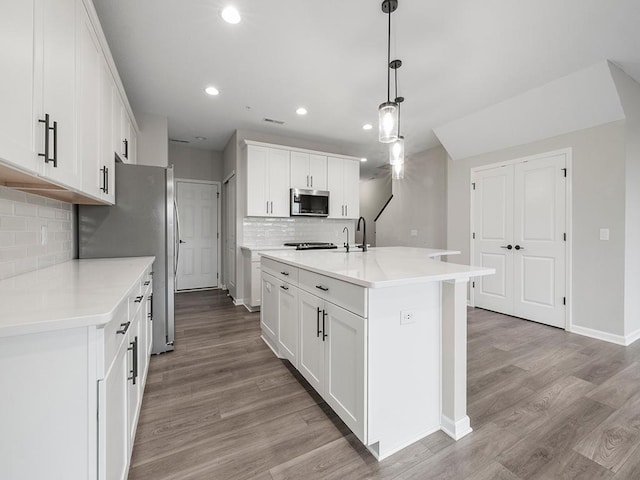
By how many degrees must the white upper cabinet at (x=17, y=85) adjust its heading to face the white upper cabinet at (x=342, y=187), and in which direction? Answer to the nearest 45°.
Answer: approximately 45° to its left

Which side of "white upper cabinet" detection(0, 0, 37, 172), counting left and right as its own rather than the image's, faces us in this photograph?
right

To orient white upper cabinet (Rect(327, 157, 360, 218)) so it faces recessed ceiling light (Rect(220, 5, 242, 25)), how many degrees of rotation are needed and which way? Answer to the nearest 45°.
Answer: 0° — it already faces it

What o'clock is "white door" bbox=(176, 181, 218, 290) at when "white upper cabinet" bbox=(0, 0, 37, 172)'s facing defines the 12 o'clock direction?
The white door is roughly at 10 o'clock from the white upper cabinet.

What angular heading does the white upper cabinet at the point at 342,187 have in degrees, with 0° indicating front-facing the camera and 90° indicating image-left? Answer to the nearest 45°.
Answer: approximately 0°

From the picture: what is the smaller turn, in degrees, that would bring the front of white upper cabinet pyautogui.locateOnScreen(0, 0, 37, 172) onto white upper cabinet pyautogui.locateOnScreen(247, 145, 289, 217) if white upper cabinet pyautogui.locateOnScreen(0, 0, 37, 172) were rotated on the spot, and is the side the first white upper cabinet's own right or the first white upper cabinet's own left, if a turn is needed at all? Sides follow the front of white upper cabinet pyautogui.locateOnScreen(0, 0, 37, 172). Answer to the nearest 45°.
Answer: approximately 45° to the first white upper cabinet's own left

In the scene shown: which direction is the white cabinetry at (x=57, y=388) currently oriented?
to the viewer's right
